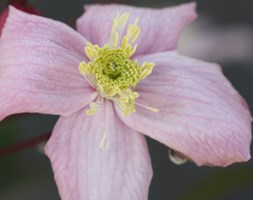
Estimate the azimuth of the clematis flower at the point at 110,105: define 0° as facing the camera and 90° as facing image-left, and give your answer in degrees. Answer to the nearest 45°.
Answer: approximately 0°
